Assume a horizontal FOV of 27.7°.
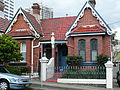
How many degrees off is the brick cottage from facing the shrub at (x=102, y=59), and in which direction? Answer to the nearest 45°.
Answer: approximately 45° to its left

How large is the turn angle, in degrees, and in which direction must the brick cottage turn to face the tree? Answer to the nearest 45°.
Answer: approximately 45° to its right

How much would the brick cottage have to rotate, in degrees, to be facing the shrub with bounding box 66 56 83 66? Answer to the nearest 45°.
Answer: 0° — it already faces it

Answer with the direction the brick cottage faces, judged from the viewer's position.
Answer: facing the viewer

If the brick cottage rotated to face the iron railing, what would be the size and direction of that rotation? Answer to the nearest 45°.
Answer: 0° — it already faces it

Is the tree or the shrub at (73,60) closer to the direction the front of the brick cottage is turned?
the shrub

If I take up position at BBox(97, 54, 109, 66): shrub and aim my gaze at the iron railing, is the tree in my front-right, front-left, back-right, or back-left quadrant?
front-right

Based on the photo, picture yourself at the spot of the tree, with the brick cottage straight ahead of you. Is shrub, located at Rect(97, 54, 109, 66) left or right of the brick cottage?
right

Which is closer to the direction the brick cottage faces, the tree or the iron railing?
the iron railing

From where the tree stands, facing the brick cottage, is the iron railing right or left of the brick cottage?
right
